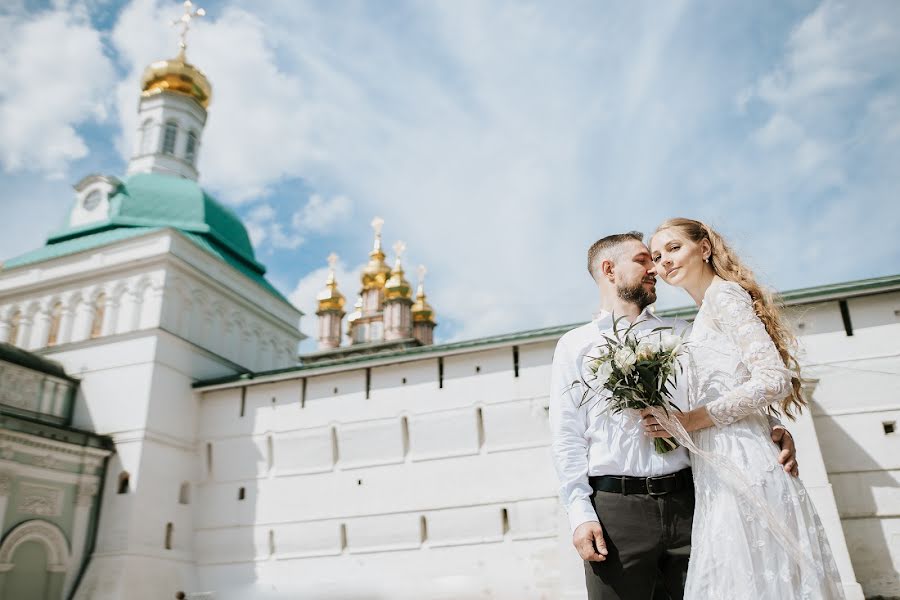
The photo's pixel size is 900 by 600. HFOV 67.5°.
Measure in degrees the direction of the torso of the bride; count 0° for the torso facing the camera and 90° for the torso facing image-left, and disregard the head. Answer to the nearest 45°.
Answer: approximately 45°

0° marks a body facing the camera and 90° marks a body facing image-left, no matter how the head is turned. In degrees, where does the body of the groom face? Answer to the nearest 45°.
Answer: approximately 315°

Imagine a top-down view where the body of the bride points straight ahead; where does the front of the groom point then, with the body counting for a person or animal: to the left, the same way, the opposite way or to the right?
to the left
